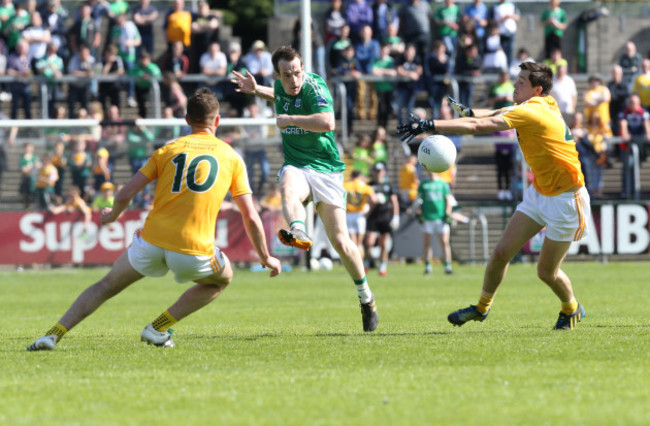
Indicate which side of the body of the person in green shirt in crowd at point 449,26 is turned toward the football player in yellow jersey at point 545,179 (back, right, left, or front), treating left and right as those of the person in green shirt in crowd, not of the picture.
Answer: front

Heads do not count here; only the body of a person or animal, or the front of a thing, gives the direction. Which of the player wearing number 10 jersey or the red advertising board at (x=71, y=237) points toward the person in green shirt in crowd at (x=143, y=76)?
the player wearing number 10 jersey

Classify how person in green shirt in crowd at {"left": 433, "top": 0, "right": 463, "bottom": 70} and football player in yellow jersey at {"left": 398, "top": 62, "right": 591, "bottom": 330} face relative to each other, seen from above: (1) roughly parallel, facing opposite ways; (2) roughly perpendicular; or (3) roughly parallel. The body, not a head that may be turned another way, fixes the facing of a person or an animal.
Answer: roughly perpendicular

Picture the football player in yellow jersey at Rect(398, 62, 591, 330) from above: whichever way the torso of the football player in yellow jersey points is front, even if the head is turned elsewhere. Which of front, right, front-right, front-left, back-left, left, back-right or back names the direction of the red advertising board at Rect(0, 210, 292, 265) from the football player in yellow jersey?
front-right

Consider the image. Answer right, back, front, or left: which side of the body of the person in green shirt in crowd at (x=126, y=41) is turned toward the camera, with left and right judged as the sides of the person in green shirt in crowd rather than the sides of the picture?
front

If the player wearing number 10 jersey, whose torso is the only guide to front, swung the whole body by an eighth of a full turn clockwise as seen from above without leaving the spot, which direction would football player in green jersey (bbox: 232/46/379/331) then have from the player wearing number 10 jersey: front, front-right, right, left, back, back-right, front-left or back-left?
front

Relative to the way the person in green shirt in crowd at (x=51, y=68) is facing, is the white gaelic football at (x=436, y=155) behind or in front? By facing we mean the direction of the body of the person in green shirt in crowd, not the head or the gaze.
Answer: in front

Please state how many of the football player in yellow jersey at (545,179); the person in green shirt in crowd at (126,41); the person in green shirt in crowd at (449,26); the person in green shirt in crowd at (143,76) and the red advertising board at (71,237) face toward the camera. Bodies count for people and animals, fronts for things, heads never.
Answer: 4

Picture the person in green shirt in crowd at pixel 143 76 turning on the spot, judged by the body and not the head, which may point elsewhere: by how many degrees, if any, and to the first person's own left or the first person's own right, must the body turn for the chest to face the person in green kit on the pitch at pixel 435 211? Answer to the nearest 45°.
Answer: approximately 45° to the first person's own left

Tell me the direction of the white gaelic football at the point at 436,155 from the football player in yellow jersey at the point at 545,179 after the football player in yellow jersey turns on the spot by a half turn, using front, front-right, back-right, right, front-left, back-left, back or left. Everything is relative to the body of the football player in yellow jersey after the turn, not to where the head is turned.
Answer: back

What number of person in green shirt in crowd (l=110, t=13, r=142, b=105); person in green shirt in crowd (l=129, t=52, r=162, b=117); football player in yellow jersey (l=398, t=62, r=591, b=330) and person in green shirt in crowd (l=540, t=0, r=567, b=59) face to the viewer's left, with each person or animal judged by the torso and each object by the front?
1

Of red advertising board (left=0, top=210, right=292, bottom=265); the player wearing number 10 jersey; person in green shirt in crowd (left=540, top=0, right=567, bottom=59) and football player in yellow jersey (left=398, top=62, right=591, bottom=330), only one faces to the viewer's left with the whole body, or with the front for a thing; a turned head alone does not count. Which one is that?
the football player in yellow jersey

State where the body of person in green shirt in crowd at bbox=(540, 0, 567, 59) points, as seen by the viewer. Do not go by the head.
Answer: toward the camera

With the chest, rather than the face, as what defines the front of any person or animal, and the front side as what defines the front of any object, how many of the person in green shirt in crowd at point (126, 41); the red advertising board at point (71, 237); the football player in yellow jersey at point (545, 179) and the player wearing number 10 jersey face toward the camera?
2

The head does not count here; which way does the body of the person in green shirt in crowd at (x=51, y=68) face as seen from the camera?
toward the camera

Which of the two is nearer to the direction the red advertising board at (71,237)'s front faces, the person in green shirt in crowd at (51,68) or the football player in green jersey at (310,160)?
the football player in green jersey

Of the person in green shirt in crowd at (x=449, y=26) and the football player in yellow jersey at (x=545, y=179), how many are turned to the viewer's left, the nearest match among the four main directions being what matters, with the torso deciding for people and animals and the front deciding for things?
1

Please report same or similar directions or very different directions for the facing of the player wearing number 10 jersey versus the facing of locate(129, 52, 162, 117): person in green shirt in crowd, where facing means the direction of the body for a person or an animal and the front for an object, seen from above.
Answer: very different directions

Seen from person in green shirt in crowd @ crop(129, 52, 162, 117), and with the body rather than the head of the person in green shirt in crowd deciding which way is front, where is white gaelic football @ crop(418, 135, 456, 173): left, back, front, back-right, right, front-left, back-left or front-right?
front

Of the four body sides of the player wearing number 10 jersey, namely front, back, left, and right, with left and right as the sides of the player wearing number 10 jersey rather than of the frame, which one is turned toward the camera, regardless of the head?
back

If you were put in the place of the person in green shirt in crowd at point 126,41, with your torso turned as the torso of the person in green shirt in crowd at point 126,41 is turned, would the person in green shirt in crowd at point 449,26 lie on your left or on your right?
on your left

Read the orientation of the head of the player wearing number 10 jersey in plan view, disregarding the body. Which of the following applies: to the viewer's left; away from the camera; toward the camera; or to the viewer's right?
away from the camera

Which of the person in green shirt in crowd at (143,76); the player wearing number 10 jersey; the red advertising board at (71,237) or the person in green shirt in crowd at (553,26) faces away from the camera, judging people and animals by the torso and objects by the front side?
the player wearing number 10 jersey

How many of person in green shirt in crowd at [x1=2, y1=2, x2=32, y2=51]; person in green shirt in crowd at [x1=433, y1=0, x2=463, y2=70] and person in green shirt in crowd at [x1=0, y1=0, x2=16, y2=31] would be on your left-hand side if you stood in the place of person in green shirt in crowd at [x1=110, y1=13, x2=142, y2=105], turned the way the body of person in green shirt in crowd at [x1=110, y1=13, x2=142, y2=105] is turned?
1

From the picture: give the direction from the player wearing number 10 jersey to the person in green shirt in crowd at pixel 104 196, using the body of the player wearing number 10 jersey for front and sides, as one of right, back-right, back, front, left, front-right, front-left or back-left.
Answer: front
